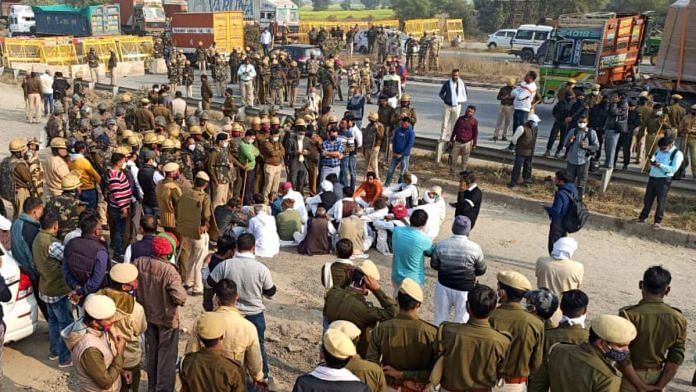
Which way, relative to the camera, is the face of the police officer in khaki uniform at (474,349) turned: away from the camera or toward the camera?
away from the camera

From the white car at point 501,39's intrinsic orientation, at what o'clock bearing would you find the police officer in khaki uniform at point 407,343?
The police officer in khaki uniform is roughly at 9 o'clock from the white car.

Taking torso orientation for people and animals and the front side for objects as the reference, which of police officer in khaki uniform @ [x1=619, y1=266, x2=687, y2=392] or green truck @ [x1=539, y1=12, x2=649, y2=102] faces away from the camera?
the police officer in khaki uniform

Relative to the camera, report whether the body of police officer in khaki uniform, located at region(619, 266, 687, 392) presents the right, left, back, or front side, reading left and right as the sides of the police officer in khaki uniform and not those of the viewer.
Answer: back

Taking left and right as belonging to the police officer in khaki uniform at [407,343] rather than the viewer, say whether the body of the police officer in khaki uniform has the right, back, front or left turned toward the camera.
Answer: back

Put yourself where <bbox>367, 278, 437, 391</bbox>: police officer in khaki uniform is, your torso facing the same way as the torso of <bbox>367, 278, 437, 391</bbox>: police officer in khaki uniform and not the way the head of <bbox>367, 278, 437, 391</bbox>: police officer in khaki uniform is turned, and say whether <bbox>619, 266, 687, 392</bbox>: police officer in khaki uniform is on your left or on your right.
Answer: on your right

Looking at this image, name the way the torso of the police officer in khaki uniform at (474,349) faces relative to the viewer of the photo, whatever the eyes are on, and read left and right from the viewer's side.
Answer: facing away from the viewer

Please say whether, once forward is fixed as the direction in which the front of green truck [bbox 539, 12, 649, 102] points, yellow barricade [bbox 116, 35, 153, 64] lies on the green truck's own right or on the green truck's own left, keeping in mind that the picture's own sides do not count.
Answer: on the green truck's own right

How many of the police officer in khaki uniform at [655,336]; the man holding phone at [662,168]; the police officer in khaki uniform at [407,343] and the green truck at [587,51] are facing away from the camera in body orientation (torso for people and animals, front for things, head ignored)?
2

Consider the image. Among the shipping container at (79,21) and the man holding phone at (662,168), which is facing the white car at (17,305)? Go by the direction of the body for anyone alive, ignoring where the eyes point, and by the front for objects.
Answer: the man holding phone

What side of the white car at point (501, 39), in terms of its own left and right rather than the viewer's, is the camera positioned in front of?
left

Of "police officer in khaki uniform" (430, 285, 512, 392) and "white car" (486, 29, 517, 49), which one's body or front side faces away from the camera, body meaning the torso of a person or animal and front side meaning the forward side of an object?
the police officer in khaki uniform

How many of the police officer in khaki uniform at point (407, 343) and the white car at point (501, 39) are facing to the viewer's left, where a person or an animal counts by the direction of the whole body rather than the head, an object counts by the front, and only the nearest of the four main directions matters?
1
